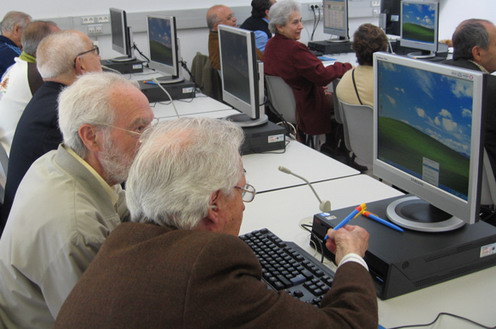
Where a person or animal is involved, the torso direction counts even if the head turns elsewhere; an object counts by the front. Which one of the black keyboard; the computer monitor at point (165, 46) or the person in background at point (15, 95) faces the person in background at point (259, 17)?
the person in background at point (15, 95)

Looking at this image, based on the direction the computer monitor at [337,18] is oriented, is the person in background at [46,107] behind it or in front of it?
in front

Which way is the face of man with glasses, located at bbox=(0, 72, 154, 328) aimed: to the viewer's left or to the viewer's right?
to the viewer's right

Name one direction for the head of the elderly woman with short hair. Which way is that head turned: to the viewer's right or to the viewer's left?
to the viewer's right

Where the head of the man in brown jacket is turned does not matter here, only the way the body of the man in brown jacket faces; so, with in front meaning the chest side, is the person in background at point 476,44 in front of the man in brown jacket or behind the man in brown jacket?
in front

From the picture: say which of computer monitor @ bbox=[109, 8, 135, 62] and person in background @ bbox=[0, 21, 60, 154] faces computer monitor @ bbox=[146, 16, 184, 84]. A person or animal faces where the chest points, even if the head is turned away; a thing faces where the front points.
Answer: the person in background

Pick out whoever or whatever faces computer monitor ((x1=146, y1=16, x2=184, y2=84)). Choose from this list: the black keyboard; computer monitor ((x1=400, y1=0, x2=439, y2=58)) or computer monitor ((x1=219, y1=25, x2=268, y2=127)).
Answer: computer monitor ((x1=400, y1=0, x2=439, y2=58))

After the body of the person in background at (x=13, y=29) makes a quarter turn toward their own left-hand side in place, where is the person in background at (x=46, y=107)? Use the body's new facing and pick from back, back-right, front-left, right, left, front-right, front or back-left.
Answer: back

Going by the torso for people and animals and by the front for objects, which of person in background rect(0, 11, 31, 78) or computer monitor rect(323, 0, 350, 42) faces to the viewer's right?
the person in background

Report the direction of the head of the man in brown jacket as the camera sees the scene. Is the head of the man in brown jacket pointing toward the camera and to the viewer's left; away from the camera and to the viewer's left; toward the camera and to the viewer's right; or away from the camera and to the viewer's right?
away from the camera and to the viewer's right

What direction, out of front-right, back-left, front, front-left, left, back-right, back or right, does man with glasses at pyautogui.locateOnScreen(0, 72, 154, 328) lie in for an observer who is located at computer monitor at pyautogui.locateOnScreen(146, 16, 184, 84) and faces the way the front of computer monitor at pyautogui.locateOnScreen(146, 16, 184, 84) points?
front-left

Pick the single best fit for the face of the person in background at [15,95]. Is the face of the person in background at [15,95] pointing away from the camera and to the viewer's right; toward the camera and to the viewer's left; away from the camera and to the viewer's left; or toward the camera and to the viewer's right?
away from the camera and to the viewer's right
